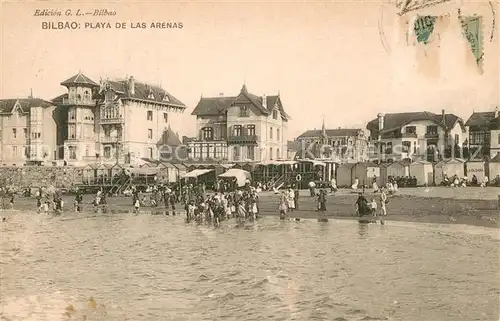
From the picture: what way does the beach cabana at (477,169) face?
toward the camera

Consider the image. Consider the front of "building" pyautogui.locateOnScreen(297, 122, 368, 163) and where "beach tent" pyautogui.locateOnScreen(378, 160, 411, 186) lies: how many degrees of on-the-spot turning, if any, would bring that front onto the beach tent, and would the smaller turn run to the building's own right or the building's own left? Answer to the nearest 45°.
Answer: approximately 45° to the building's own left

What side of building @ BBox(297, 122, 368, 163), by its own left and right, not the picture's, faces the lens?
front

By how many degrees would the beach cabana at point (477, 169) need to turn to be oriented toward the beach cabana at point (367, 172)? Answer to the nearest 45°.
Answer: approximately 135° to its right

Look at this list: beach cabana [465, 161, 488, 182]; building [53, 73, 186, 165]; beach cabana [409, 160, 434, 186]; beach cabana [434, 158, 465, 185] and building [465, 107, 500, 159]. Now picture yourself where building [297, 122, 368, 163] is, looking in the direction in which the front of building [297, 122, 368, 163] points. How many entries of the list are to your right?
1

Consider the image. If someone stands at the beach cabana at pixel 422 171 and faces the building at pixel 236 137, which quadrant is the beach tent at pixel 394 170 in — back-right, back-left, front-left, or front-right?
front-left

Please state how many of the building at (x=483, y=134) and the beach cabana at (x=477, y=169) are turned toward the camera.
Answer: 2

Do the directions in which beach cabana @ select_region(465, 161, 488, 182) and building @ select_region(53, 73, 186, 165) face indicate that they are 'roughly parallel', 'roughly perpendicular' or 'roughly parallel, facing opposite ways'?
roughly parallel

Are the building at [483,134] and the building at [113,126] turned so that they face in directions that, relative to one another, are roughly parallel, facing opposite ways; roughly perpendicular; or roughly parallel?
roughly parallel

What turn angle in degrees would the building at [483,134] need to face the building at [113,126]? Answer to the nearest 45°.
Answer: approximately 90° to its right

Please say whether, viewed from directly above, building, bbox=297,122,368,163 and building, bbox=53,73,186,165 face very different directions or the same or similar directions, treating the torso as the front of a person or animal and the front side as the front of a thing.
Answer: same or similar directions
